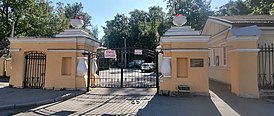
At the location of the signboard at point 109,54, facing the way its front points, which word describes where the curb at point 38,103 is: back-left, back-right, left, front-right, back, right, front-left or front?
front-right

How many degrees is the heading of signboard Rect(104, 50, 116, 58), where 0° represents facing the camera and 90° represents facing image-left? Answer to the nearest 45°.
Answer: approximately 0°

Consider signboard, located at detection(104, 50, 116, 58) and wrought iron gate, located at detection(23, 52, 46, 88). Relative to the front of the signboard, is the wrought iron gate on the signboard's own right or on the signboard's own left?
on the signboard's own right

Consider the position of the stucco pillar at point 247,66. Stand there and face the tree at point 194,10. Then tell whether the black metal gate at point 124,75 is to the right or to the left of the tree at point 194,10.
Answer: left

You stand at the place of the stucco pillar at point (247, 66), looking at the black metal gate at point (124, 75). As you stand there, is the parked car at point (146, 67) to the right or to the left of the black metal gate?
right

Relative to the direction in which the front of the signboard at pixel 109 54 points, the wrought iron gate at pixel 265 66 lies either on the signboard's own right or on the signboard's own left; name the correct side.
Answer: on the signboard's own left

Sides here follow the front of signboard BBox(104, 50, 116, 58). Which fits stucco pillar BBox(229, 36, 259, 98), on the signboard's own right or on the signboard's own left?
on the signboard's own left

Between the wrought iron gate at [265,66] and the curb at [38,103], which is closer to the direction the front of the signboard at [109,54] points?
the curb

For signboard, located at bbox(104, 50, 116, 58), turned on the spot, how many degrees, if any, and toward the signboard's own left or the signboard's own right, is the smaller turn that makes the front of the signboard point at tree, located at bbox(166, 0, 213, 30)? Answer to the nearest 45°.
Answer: approximately 135° to the signboard's own left

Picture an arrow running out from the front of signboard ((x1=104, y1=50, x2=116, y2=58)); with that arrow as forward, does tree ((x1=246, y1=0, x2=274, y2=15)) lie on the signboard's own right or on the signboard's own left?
on the signboard's own left
